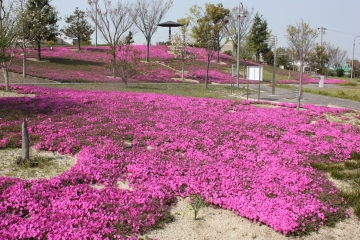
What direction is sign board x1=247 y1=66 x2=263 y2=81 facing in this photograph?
toward the camera

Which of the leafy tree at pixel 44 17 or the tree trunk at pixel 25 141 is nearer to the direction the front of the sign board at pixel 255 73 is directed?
the tree trunk

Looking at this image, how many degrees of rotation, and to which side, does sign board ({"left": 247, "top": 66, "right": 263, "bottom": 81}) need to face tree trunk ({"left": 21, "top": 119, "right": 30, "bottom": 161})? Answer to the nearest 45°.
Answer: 0° — it already faces it

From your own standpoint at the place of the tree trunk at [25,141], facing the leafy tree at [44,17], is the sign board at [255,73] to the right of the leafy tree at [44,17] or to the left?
right

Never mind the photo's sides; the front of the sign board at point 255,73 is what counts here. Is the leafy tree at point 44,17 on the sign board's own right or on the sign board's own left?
on the sign board's own right
